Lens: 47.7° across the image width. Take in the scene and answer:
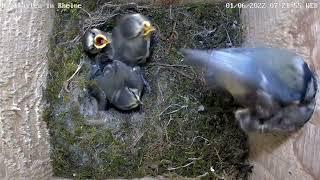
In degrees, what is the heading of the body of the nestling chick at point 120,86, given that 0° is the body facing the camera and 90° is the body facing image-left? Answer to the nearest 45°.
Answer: approximately 315°
